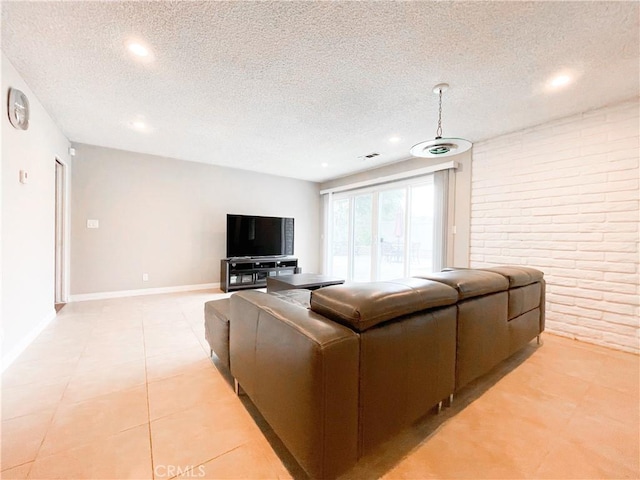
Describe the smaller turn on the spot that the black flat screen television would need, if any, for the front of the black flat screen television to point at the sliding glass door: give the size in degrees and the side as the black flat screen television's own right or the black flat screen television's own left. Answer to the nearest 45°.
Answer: approximately 45° to the black flat screen television's own left

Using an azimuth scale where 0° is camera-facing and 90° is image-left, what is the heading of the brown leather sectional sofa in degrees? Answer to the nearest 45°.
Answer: approximately 135°

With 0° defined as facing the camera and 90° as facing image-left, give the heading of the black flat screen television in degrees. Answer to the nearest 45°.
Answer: approximately 315°

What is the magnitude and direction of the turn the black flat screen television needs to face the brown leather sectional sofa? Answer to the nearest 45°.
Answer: approximately 45° to its right

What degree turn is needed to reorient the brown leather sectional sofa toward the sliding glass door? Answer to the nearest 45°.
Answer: approximately 45° to its right
